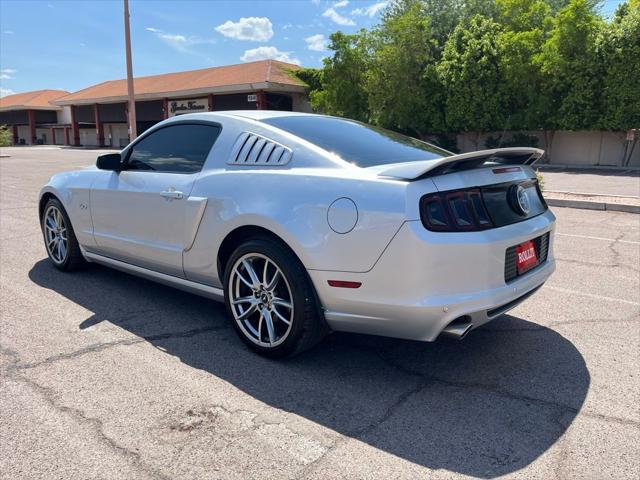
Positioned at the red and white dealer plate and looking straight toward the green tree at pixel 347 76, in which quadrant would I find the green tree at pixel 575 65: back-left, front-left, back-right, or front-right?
front-right

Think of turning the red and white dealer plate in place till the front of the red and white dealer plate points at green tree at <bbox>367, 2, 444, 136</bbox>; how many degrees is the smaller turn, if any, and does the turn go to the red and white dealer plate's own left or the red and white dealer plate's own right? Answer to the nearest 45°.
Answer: approximately 135° to the red and white dealer plate's own left

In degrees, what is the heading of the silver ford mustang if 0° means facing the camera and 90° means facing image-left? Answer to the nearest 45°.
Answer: approximately 135°

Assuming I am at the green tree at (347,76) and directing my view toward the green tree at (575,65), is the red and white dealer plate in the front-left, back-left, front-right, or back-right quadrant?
front-right

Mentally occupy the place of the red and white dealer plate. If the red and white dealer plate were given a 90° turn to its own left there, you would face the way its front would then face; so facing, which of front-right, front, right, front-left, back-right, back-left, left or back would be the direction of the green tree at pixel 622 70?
front-left

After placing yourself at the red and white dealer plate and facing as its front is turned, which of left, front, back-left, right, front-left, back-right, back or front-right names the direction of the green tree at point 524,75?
back-left

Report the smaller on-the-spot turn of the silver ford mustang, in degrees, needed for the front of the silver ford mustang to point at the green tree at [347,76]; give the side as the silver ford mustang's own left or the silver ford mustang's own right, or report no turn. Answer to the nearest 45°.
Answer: approximately 45° to the silver ford mustang's own right

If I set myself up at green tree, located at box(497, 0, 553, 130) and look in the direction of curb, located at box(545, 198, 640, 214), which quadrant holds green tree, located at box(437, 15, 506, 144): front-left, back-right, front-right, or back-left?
back-right

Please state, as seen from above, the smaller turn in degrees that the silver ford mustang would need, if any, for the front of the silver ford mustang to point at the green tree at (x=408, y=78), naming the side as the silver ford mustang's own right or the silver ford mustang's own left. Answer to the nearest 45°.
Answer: approximately 45° to the silver ford mustang's own right

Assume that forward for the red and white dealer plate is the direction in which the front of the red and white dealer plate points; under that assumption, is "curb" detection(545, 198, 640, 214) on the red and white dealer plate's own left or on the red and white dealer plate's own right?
on the red and white dealer plate's own left

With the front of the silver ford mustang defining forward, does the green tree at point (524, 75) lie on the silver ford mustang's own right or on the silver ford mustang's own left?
on the silver ford mustang's own right

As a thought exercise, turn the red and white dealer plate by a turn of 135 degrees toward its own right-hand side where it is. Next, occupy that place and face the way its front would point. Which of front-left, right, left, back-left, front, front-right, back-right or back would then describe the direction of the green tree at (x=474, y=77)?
right
